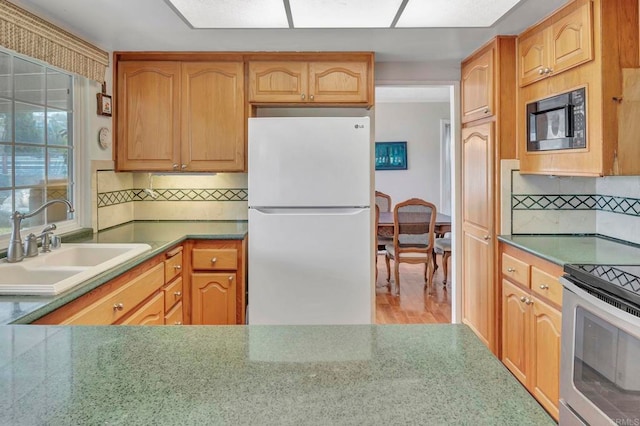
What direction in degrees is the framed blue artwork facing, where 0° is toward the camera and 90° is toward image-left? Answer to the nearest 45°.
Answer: approximately 0°

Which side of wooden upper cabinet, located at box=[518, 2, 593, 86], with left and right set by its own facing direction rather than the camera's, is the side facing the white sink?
front

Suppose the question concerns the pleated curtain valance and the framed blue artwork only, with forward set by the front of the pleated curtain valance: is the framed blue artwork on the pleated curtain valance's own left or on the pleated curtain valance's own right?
on the pleated curtain valance's own left

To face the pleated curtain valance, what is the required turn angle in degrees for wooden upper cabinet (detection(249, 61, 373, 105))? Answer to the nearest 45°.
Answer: approximately 45° to its right

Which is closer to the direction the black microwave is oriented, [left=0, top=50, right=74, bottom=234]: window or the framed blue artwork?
the window

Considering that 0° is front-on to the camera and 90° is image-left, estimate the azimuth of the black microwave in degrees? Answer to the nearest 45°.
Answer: approximately 45°

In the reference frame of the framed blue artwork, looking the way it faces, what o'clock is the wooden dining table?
The wooden dining table is roughly at 12 o'clock from the framed blue artwork.

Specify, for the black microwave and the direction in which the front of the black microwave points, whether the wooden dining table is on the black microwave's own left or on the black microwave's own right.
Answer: on the black microwave's own right

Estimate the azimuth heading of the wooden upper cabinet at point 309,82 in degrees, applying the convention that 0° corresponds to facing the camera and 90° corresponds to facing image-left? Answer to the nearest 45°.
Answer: approximately 0°

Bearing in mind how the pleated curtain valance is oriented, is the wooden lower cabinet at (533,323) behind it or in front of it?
in front
